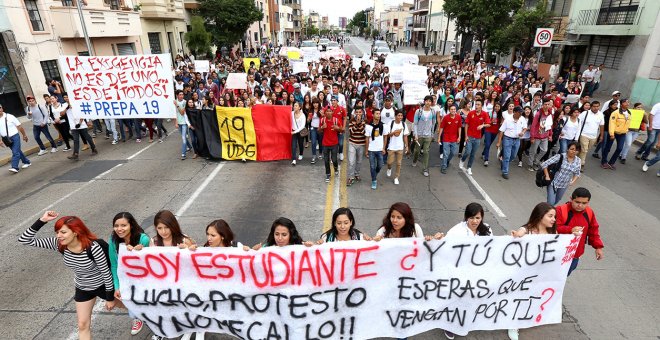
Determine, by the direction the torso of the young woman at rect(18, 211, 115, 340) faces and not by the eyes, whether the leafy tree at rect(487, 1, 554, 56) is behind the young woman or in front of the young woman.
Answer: behind

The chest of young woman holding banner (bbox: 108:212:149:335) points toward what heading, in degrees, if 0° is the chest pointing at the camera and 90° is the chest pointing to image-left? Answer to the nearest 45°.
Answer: approximately 0°

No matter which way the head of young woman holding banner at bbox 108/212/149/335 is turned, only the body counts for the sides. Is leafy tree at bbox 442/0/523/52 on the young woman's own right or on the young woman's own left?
on the young woman's own left

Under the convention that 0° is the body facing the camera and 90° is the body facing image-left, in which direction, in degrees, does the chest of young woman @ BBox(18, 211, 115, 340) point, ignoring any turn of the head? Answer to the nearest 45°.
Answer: approximately 45°

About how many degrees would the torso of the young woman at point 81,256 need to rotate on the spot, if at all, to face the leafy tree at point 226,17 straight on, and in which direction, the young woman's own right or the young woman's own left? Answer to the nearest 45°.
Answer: approximately 180°

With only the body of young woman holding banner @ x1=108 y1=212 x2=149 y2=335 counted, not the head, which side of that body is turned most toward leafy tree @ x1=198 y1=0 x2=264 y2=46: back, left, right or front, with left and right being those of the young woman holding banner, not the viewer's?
back

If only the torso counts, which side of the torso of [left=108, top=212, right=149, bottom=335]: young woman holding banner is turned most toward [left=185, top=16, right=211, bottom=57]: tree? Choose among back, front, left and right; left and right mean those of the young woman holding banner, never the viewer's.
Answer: back
